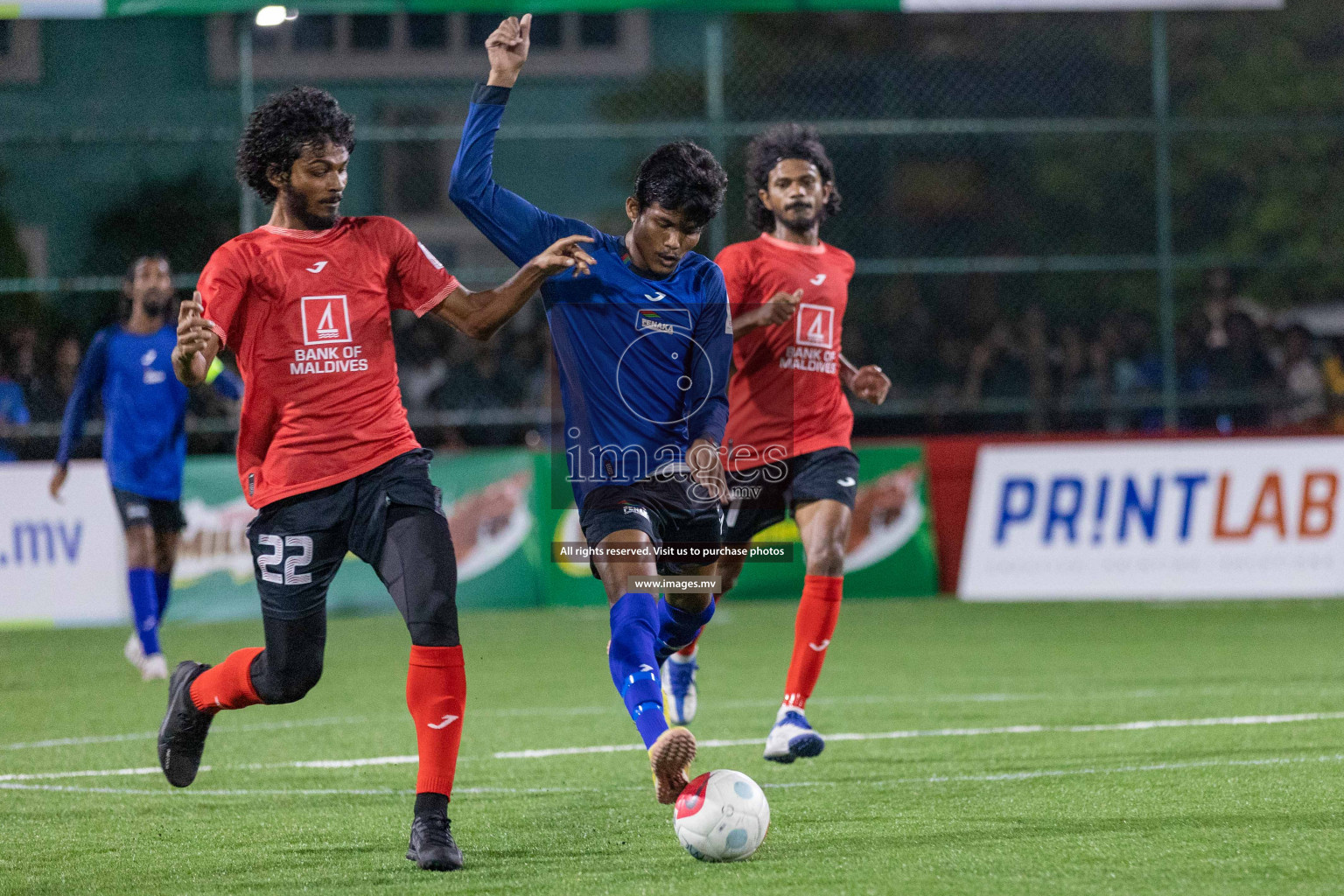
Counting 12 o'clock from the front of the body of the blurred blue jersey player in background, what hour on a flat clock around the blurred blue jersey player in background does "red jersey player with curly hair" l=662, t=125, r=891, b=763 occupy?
The red jersey player with curly hair is roughly at 11 o'clock from the blurred blue jersey player in background.

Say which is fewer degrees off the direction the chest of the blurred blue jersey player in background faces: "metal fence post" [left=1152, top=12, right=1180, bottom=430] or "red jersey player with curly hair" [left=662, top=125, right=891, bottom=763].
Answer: the red jersey player with curly hair

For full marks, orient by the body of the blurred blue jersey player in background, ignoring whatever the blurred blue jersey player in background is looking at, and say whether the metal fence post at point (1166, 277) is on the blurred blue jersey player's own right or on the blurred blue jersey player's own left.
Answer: on the blurred blue jersey player's own left

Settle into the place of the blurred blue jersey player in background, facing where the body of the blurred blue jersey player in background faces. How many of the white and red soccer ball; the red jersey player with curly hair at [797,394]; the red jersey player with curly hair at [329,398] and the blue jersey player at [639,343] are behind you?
0

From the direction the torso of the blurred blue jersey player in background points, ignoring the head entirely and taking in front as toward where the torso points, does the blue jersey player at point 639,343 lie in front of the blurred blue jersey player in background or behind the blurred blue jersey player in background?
in front

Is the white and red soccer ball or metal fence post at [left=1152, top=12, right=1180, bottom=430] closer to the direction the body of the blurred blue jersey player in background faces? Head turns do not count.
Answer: the white and red soccer ball

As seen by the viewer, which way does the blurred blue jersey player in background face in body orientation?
toward the camera

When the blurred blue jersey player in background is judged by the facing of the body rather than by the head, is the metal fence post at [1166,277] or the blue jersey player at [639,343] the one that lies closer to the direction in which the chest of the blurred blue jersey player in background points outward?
the blue jersey player

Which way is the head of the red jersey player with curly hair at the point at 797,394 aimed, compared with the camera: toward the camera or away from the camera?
toward the camera

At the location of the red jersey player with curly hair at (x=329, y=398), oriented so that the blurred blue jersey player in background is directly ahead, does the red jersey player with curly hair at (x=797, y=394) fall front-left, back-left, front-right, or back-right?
front-right

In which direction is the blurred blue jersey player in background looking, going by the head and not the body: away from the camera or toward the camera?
toward the camera

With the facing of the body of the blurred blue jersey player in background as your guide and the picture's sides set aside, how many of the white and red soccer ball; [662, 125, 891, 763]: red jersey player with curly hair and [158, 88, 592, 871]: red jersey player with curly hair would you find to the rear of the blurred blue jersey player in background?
0

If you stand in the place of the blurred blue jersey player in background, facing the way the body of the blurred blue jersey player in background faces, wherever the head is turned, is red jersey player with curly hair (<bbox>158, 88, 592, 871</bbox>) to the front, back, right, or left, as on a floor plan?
front

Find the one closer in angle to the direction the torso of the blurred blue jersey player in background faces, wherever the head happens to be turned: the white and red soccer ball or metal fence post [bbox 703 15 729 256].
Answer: the white and red soccer ball

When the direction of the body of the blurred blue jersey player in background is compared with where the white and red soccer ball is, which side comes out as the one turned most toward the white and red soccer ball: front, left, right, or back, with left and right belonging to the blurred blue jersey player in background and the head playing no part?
front

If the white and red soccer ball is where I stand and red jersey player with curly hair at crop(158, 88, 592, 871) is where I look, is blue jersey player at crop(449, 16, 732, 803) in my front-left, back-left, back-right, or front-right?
front-right
